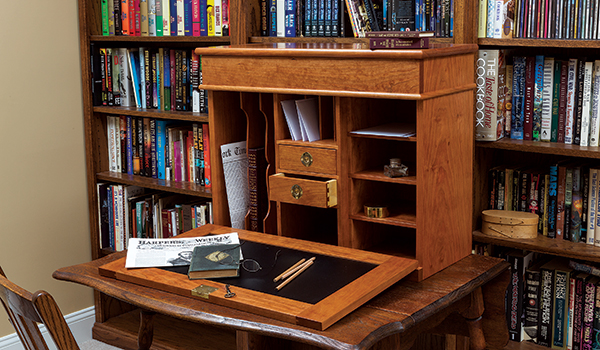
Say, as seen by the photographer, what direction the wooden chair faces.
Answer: facing away from the viewer and to the right of the viewer

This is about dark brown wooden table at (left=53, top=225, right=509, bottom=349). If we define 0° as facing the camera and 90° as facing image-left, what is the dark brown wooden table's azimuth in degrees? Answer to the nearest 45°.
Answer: approximately 45°

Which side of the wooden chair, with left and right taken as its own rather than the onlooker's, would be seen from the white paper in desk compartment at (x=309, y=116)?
front
